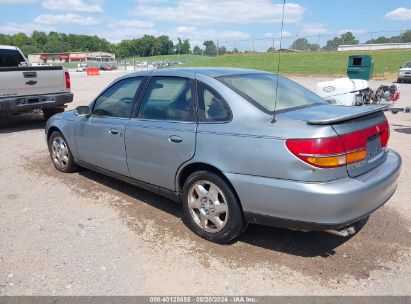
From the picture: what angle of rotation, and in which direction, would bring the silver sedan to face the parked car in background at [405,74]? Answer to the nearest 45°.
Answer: approximately 90° to its right

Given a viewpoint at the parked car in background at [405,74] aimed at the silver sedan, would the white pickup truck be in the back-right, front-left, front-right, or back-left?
front-right

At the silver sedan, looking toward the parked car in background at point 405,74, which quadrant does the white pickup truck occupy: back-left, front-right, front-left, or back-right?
front-left

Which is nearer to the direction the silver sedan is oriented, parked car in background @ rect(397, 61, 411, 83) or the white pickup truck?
the white pickup truck

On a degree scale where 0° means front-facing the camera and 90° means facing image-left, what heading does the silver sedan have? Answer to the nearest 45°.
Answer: approximately 135°

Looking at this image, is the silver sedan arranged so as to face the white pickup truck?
yes
